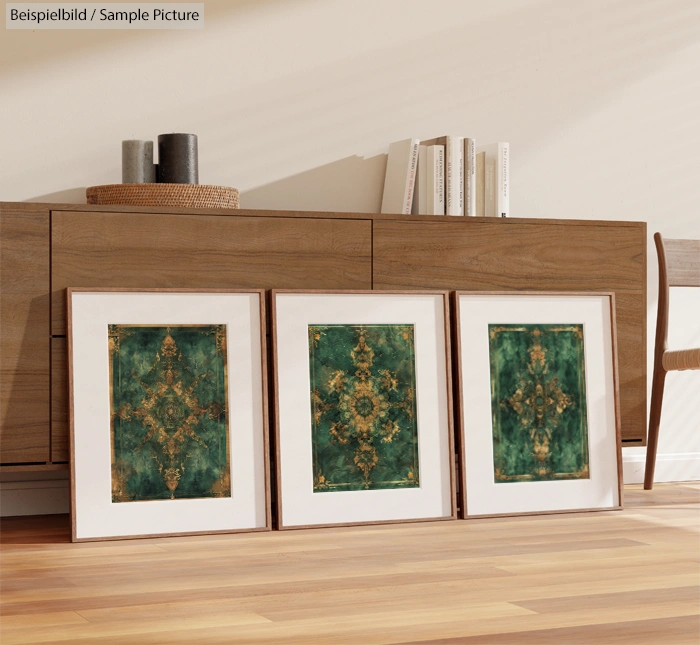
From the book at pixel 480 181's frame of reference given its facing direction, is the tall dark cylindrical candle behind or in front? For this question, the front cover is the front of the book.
behind

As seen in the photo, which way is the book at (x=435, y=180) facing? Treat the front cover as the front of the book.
to the viewer's right

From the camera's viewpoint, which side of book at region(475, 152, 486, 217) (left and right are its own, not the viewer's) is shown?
right

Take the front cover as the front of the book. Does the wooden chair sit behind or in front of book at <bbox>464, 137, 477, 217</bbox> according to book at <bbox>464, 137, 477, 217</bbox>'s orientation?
in front

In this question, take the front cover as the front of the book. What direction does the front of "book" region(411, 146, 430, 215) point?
to the viewer's right

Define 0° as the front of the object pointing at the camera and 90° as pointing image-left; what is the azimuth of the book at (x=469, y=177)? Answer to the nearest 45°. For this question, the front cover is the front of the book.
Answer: approximately 270°

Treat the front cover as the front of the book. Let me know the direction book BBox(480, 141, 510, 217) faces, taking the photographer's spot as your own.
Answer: facing to the right of the viewer

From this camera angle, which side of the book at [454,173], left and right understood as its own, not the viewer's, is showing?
right

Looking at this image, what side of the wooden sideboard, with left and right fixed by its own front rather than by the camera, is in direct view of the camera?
front
